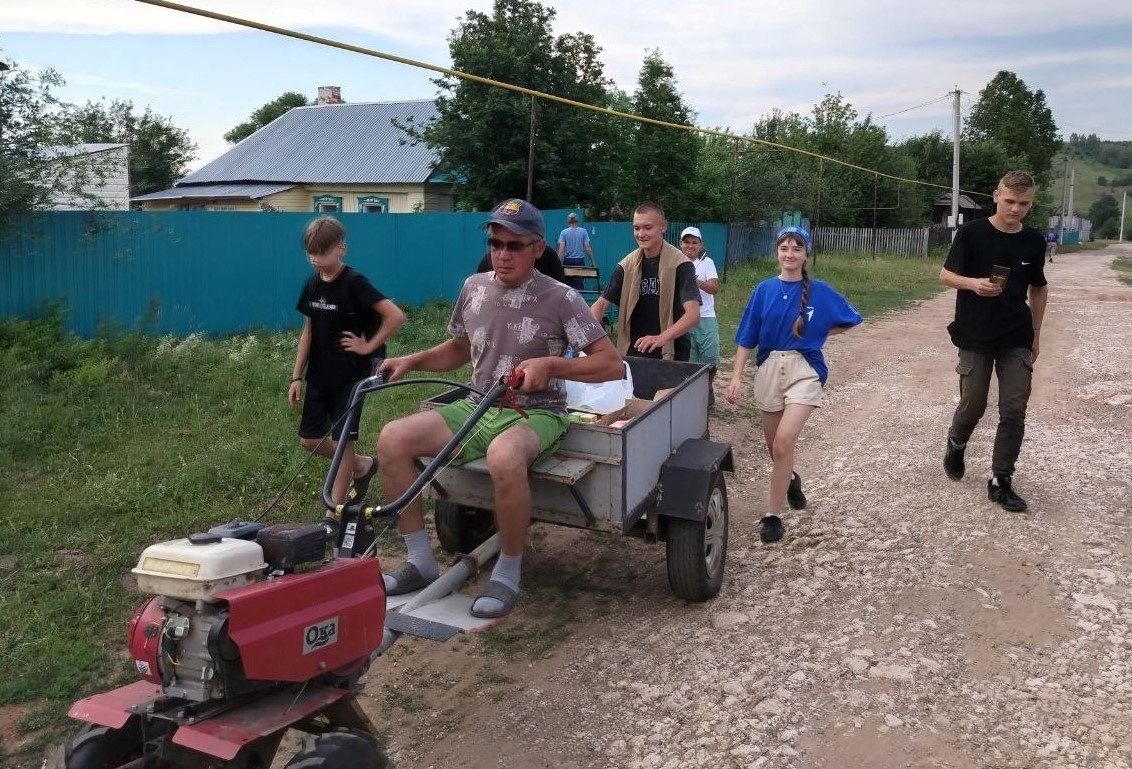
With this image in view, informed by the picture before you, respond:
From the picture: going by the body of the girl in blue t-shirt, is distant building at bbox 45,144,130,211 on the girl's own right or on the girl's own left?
on the girl's own right

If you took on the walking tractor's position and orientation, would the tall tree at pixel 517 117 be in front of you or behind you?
behind

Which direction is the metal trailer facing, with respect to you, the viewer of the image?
facing the viewer and to the left of the viewer

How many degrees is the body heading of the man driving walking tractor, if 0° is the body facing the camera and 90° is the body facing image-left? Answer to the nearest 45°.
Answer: approximately 45°

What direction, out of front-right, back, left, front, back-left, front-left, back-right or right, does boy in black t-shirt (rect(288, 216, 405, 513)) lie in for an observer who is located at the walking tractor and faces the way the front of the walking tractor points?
back-right

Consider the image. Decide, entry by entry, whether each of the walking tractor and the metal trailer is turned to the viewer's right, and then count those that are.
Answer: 0

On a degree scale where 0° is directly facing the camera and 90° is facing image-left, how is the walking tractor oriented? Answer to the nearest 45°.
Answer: approximately 45°

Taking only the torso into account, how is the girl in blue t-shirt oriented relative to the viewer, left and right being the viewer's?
facing the viewer

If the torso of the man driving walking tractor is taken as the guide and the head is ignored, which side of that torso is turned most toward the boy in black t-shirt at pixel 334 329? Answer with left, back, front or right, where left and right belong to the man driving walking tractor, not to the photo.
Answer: right

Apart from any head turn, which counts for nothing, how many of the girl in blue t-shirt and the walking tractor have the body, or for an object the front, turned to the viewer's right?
0

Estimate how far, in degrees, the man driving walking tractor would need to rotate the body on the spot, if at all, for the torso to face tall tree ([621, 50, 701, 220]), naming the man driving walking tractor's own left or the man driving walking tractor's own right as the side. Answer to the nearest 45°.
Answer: approximately 135° to the man driving walking tractor's own right
